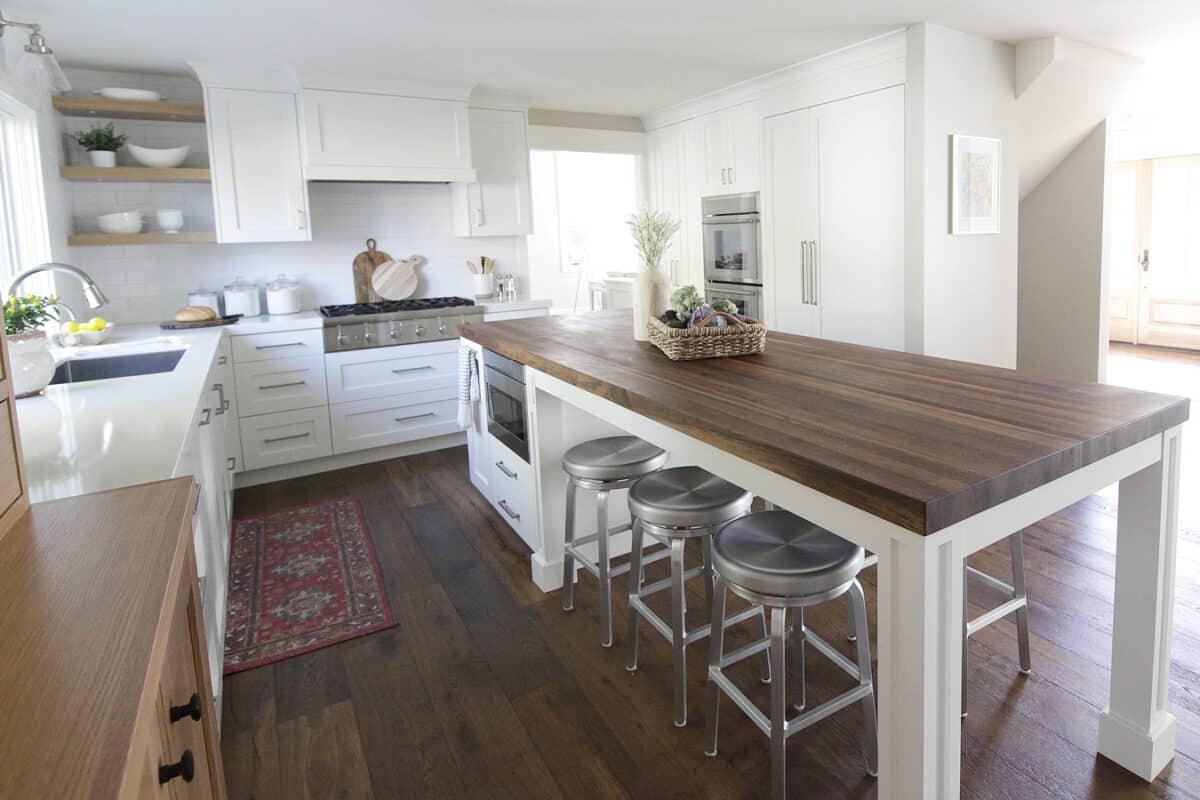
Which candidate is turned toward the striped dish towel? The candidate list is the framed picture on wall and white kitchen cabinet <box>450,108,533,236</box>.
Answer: the white kitchen cabinet

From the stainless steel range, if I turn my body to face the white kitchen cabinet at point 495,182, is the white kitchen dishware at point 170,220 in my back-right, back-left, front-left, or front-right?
back-left

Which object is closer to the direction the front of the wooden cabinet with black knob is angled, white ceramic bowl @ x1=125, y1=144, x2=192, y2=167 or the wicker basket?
the wicker basket

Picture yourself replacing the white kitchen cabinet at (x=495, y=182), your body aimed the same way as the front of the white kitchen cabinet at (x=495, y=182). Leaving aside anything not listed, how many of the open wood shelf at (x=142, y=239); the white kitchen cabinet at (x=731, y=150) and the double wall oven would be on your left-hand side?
2

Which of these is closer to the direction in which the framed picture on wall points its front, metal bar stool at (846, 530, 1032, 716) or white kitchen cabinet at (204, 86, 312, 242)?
the metal bar stool

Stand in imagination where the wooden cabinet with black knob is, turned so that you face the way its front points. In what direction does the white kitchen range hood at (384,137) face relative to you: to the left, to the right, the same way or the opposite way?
to the right

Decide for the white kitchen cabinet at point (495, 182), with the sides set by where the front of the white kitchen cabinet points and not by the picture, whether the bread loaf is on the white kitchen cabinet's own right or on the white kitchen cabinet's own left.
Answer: on the white kitchen cabinet's own right
